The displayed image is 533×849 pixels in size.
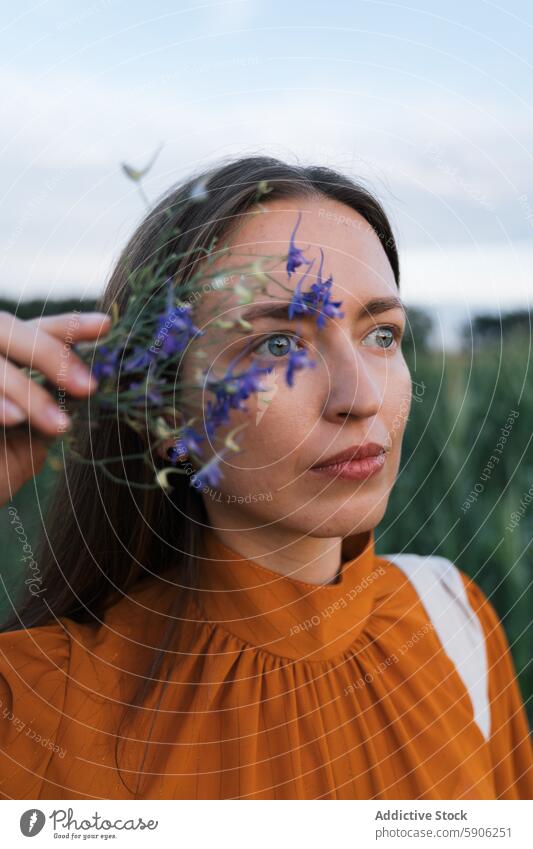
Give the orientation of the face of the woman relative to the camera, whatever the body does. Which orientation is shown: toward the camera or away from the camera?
toward the camera

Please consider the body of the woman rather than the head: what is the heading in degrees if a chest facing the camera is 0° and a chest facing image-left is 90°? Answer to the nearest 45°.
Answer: approximately 315°
